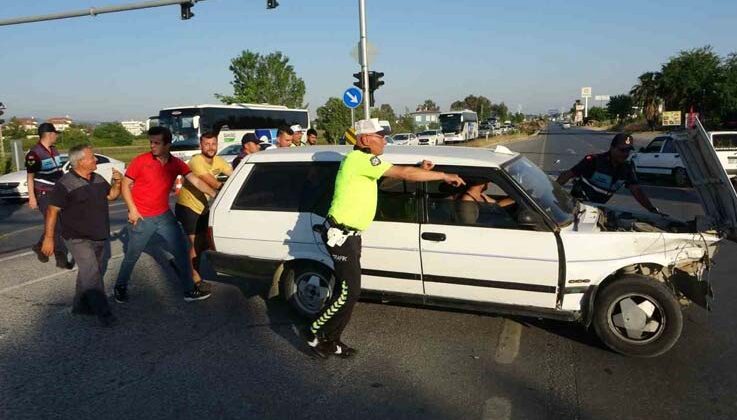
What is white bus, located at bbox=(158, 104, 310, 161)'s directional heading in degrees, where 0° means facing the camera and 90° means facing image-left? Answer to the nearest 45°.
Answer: approximately 45°

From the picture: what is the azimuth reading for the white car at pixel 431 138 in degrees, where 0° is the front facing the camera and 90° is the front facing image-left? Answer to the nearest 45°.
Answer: approximately 45°

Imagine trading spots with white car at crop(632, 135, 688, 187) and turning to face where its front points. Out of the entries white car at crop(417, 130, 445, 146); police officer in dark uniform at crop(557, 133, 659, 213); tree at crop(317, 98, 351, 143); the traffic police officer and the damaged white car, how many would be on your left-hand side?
3

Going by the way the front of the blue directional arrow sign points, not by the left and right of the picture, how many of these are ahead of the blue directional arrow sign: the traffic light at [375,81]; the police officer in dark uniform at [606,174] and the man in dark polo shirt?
2

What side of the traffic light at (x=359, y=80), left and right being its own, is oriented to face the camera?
left

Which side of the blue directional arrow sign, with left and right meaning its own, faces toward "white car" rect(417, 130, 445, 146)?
back

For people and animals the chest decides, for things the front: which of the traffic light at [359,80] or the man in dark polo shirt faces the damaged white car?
the man in dark polo shirt

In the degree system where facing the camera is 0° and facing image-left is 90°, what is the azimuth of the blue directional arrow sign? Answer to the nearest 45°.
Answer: approximately 0°
